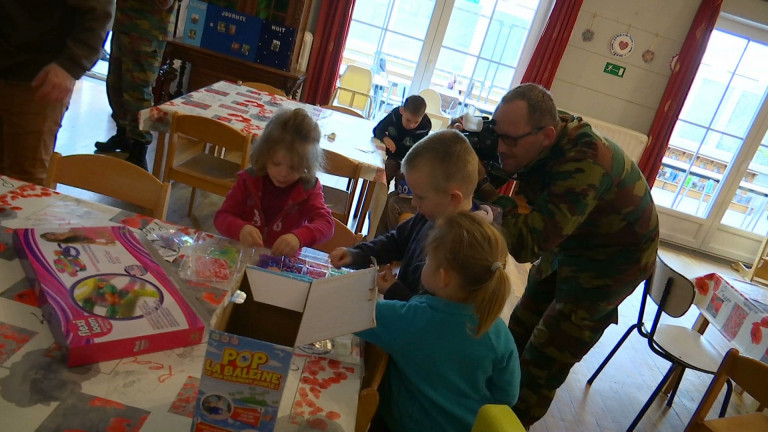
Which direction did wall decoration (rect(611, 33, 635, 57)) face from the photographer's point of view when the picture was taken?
facing the viewer

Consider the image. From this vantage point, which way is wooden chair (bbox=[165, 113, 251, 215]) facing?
away from the camera

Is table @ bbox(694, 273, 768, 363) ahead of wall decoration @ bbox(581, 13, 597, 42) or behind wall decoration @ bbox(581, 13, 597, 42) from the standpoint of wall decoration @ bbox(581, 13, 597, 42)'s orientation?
ahead

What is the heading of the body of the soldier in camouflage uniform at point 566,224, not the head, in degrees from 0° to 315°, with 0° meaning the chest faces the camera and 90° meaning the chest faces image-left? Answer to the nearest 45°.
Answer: approximately 90°

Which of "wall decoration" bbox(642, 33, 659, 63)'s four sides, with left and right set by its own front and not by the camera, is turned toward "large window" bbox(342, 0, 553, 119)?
right

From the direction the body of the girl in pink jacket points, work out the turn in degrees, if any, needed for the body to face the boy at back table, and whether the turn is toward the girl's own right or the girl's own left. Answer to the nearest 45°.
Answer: approximately 180°

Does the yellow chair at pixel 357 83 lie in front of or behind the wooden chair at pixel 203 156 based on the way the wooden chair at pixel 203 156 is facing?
in front

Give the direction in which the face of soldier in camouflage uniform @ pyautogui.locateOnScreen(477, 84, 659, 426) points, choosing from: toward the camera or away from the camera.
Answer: toward the camera

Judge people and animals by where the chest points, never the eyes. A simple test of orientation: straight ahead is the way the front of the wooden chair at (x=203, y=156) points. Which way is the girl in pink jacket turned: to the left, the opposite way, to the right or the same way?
the opposite way

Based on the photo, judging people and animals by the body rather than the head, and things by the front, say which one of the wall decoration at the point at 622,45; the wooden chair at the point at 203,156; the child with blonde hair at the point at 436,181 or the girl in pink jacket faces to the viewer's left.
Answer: the child with blonde hair

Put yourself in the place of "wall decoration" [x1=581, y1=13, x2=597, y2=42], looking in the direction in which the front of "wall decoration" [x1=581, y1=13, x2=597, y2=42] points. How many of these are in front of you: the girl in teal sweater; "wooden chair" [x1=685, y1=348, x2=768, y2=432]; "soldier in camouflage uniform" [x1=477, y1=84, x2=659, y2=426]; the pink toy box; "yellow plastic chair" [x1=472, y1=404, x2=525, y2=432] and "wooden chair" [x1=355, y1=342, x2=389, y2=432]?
6

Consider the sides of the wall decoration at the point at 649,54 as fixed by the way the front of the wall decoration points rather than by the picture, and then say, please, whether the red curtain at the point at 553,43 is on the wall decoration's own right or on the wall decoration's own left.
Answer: on the wall decoration's own right

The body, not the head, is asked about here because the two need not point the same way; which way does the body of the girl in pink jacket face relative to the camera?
toward the camera

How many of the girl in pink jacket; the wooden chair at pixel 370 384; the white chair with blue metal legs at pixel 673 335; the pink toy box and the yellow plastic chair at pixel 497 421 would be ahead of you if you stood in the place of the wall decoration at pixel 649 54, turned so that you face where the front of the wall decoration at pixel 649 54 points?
5

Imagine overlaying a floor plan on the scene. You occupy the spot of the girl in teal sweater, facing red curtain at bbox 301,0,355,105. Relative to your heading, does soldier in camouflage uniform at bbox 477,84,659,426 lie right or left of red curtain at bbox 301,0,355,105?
right

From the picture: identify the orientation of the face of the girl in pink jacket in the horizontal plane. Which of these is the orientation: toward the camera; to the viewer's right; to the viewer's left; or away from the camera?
toward the camera

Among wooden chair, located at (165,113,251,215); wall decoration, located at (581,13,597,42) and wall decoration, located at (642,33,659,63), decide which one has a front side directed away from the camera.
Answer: the wooden chair

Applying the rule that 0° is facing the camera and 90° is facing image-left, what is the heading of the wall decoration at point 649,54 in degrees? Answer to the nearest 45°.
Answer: approximately 0°

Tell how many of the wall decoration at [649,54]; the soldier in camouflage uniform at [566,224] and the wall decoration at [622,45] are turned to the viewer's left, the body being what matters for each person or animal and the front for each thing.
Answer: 1

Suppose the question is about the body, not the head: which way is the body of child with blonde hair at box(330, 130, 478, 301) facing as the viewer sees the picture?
to the viewer's left
